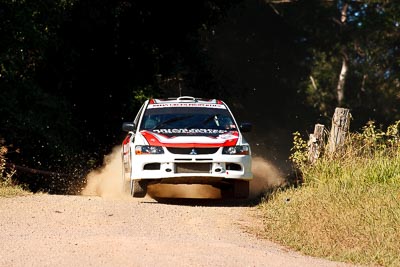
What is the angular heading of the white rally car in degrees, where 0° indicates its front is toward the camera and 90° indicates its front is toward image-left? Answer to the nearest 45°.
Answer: approximately 0°

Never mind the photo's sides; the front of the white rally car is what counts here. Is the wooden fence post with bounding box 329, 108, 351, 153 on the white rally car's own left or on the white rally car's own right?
on the white rally car's own left

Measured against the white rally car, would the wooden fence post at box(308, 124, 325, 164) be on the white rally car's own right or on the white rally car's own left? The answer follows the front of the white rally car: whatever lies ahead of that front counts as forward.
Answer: on the white rally car's own left
